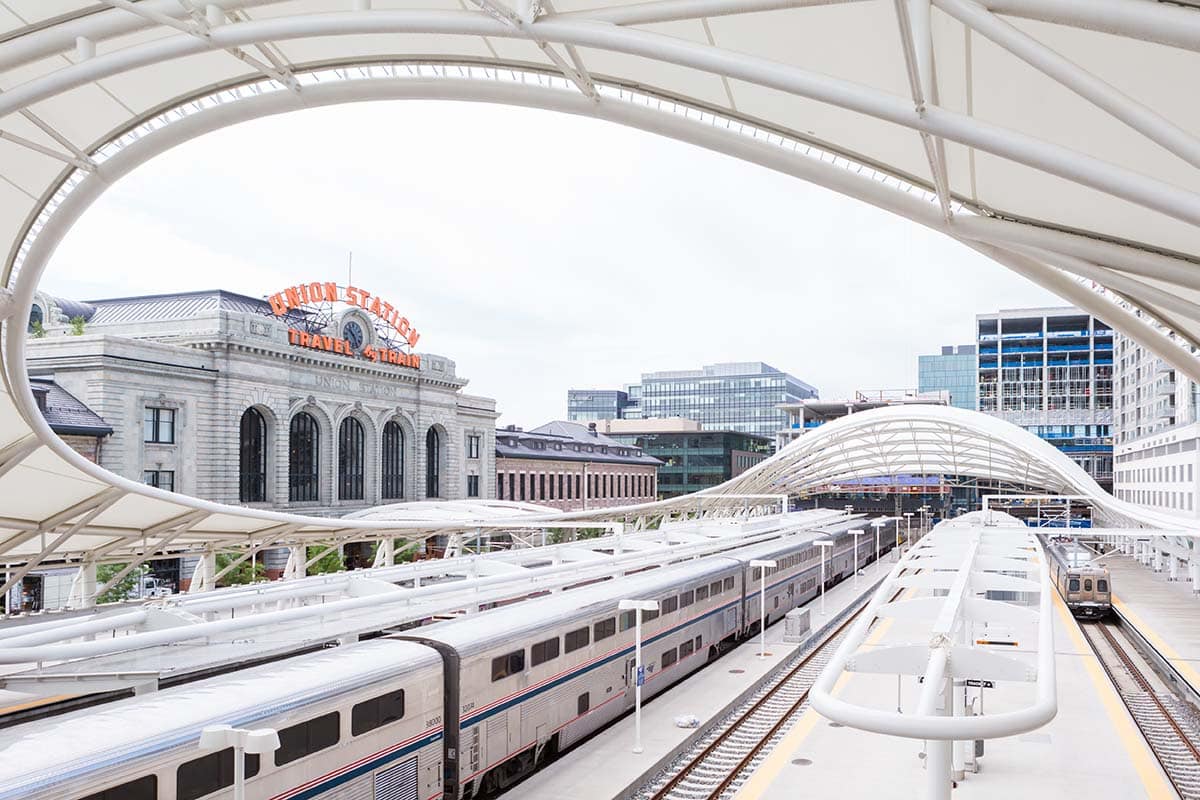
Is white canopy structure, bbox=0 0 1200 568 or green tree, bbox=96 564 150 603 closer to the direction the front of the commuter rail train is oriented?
the white canopy structure

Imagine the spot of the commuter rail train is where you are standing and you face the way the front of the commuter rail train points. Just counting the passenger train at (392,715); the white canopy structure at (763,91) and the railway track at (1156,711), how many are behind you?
0

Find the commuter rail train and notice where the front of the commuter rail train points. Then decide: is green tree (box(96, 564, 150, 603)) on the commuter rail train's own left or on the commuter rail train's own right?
on the commuter rail train's own right

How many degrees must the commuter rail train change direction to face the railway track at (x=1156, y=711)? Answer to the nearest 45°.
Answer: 0° — it already faces it

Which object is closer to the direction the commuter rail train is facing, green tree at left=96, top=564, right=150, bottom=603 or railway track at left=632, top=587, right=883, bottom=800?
the railway track

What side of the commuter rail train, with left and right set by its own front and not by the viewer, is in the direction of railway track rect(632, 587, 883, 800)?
front

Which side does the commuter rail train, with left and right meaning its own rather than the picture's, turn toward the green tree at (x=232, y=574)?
right

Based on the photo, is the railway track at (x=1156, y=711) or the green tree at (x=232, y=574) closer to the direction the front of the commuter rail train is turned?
the railway track

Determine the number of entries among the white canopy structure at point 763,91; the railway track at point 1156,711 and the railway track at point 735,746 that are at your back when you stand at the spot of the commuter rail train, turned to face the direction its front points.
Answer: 0

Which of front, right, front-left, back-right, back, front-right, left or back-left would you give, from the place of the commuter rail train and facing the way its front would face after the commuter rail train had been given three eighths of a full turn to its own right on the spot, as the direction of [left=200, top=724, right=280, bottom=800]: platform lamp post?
back-left

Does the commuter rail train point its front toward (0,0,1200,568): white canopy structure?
yes

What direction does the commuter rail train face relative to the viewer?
toward the camera
